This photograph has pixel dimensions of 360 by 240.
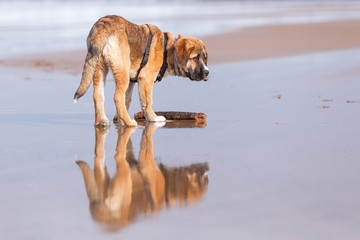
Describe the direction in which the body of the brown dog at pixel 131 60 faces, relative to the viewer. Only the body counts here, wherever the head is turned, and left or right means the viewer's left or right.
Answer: facing away from the viewer and to the right of the viewer
